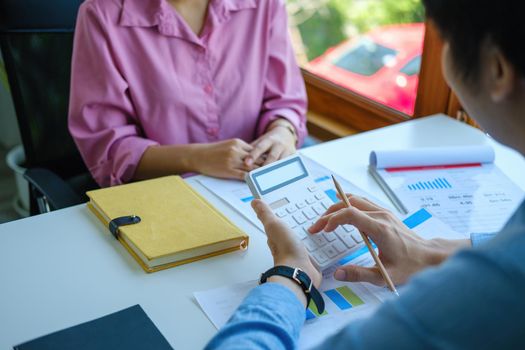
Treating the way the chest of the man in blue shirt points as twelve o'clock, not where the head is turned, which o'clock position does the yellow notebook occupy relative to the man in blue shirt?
The yellow notebook is roughly at 12 o'clock from the man in blue shirt.

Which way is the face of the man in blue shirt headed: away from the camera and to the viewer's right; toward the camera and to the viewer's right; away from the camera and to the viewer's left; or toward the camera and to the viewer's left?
away from the camera and to the viewer's left

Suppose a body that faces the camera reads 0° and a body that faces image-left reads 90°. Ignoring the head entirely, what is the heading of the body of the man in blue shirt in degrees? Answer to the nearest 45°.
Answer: approximately 135°

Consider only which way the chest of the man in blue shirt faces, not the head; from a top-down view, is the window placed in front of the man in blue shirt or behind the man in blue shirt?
in front

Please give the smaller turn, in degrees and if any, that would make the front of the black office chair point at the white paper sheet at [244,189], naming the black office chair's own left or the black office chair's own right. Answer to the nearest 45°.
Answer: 0° — it already faces it

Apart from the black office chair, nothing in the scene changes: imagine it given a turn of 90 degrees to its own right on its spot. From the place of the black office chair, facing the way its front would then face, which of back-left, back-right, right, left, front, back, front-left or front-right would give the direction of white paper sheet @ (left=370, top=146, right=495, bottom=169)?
left

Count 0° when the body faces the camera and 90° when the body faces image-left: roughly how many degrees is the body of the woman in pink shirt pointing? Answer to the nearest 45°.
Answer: approximately 315°

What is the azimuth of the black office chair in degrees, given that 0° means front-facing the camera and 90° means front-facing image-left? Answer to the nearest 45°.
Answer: approximately 315°

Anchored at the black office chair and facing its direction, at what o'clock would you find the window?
The window is roughly at 10 o'clock from the black office chair.

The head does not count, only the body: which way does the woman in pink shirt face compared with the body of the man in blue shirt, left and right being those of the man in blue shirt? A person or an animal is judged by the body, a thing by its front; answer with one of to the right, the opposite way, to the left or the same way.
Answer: the opposite way

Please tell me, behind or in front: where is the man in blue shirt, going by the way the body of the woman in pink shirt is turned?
in front
